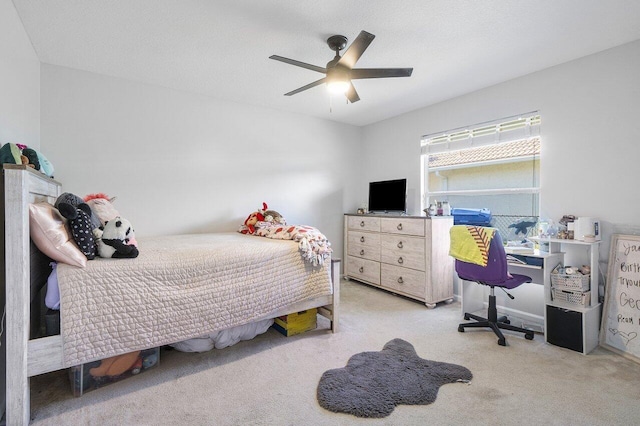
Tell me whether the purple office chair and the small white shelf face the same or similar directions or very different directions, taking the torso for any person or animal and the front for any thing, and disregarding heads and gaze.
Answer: very different directions

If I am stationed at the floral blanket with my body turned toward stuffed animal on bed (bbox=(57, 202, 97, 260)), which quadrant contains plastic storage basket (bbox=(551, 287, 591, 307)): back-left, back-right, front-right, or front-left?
back-left

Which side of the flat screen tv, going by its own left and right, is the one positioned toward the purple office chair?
left

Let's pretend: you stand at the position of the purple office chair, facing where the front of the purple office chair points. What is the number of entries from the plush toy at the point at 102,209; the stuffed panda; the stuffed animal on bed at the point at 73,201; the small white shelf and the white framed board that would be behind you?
3

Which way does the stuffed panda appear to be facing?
to the viewer's right

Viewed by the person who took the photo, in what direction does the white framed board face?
facing the viewer and to the left of the viewer

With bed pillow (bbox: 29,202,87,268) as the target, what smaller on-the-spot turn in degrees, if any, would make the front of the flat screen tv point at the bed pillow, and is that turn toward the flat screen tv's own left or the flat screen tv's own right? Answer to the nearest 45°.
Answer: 0° — it already faces it

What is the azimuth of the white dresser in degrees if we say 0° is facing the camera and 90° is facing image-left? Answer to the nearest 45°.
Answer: approximately 45°

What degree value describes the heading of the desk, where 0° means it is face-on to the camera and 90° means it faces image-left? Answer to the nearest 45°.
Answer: approximately 45°

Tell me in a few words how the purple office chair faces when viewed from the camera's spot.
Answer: facing away from the viewer and to the right of the viewer

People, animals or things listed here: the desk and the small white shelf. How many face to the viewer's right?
0

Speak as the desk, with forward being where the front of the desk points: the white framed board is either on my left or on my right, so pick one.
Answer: on my left

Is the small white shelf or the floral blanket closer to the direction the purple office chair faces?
the small white shelf

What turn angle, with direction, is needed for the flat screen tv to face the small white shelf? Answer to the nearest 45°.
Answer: approximately 90° to its left

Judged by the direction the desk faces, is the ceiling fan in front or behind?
in front

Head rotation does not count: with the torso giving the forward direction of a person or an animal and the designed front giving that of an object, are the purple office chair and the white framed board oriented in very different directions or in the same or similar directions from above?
very different directions

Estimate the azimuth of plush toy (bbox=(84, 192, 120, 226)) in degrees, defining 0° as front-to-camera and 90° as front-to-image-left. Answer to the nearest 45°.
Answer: approximately 315°
